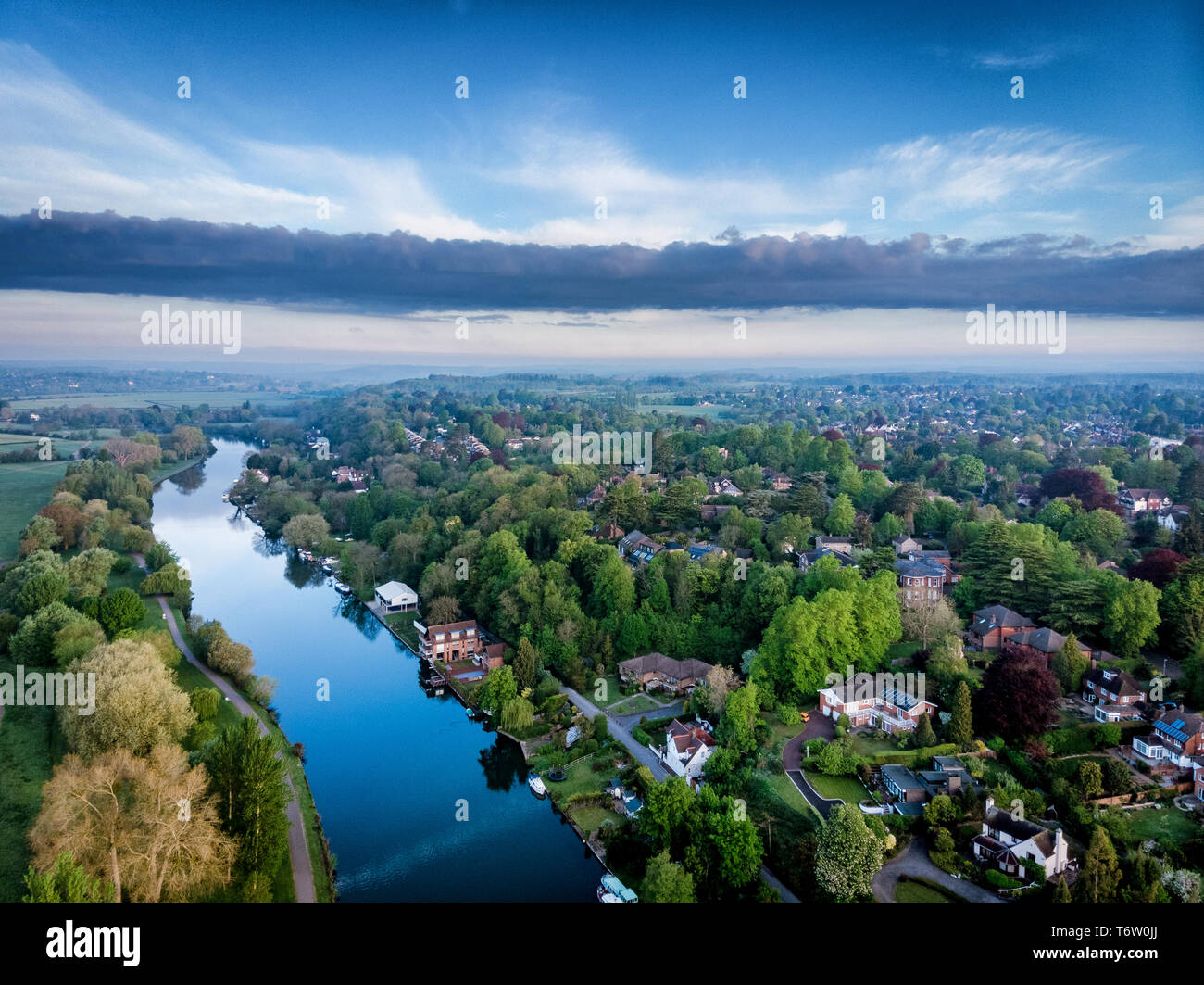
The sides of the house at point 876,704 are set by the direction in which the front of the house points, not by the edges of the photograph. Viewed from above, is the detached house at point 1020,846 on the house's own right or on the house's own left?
on the house's own left

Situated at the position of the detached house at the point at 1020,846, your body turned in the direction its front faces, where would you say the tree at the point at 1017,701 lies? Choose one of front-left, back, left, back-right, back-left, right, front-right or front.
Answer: back-right

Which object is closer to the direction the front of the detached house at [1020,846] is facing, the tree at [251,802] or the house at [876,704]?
the tree

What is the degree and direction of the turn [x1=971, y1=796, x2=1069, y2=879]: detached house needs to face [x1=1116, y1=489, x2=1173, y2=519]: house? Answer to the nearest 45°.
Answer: approximately 135° to its right

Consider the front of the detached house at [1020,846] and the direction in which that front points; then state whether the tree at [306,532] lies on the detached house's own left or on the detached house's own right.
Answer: on the detached house's own right

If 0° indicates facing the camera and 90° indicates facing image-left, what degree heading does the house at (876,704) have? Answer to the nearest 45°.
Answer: approximately 45°
